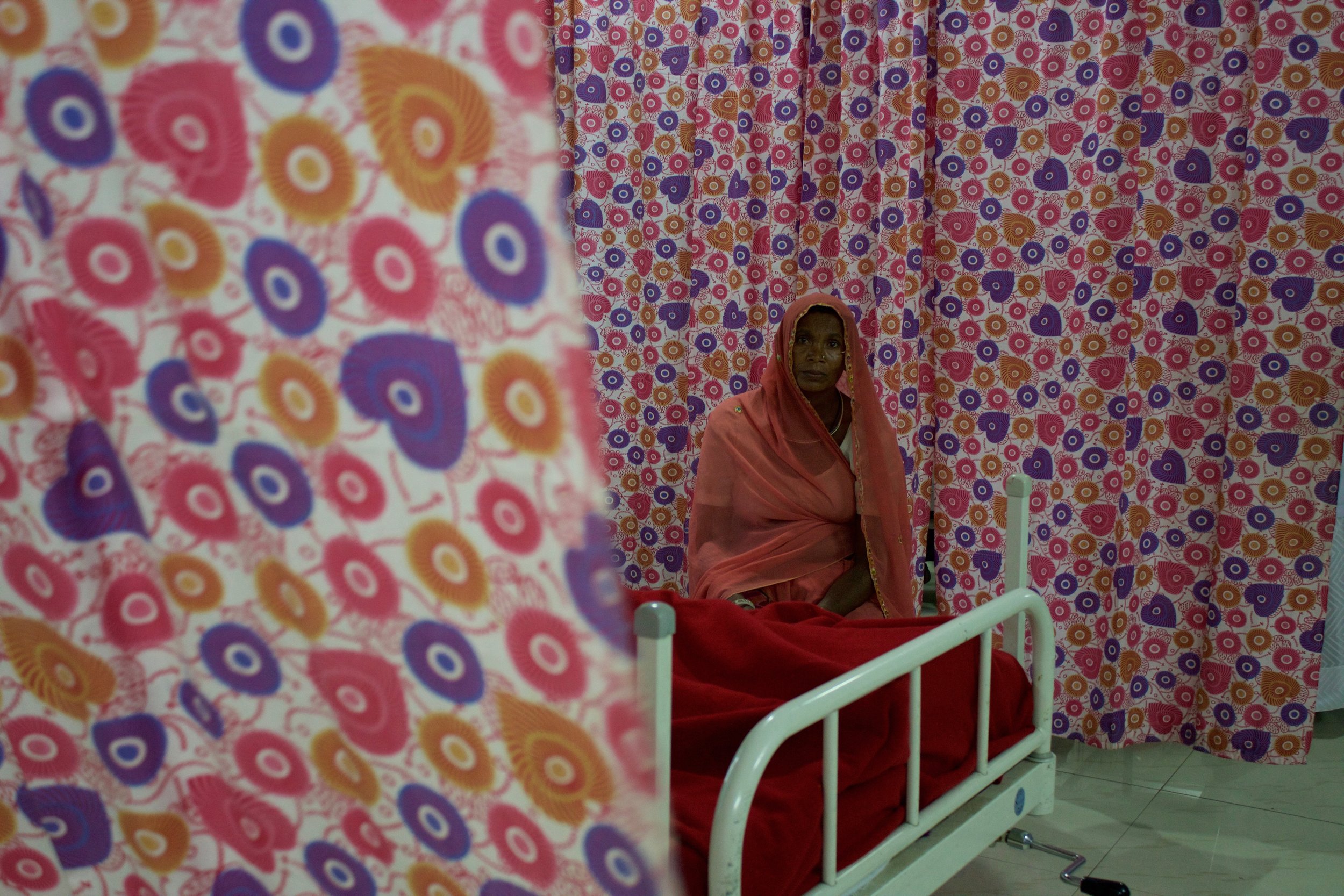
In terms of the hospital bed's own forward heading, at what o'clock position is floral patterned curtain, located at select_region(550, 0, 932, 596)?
The floral patterned curtain is roughly at 7 o'clock from the hospital bed.

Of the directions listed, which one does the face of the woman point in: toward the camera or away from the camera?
toward the camera

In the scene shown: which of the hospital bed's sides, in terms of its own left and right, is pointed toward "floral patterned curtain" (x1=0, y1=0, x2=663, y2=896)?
right

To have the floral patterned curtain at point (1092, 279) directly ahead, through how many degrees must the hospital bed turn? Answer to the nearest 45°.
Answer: approximately 135° to its left
